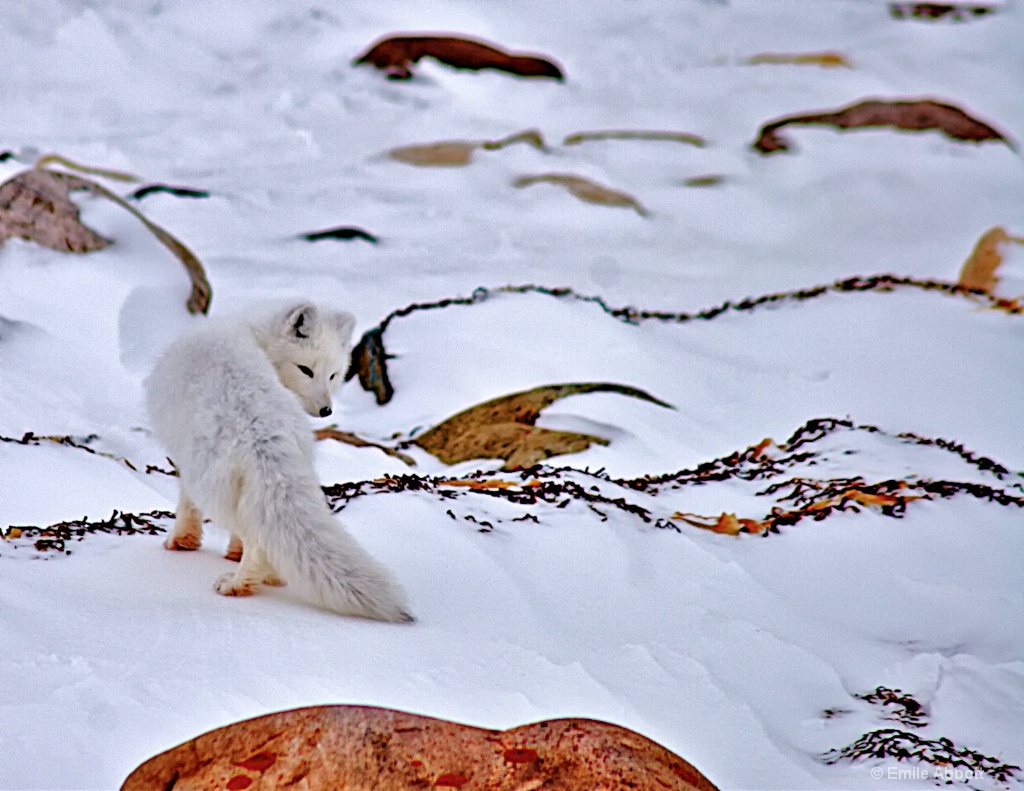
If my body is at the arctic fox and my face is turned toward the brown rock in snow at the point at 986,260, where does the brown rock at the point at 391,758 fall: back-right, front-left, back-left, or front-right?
back-right

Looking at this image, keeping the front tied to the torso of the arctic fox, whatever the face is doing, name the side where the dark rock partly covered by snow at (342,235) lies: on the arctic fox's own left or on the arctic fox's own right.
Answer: on the arctic fox's own right

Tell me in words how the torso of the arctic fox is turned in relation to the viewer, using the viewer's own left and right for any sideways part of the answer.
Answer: facing away from the viewer and to the left of the viewer

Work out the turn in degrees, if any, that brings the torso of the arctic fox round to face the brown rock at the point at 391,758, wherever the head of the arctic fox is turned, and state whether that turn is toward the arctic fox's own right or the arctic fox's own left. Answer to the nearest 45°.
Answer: approximately 135° to the arctic fox's own left

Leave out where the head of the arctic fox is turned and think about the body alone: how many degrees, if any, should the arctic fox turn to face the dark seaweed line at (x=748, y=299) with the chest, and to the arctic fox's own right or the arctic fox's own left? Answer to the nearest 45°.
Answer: approximately 90° to the arctic fox's own right

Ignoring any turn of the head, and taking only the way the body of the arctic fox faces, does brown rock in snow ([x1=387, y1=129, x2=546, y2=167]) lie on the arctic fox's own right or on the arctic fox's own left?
on the arctic fox's own right

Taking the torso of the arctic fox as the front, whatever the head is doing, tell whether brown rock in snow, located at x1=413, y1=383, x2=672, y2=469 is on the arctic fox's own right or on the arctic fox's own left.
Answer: on the arctic fox's own right

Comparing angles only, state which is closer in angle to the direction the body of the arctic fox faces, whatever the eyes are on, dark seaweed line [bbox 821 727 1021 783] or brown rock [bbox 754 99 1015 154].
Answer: the brown rock
